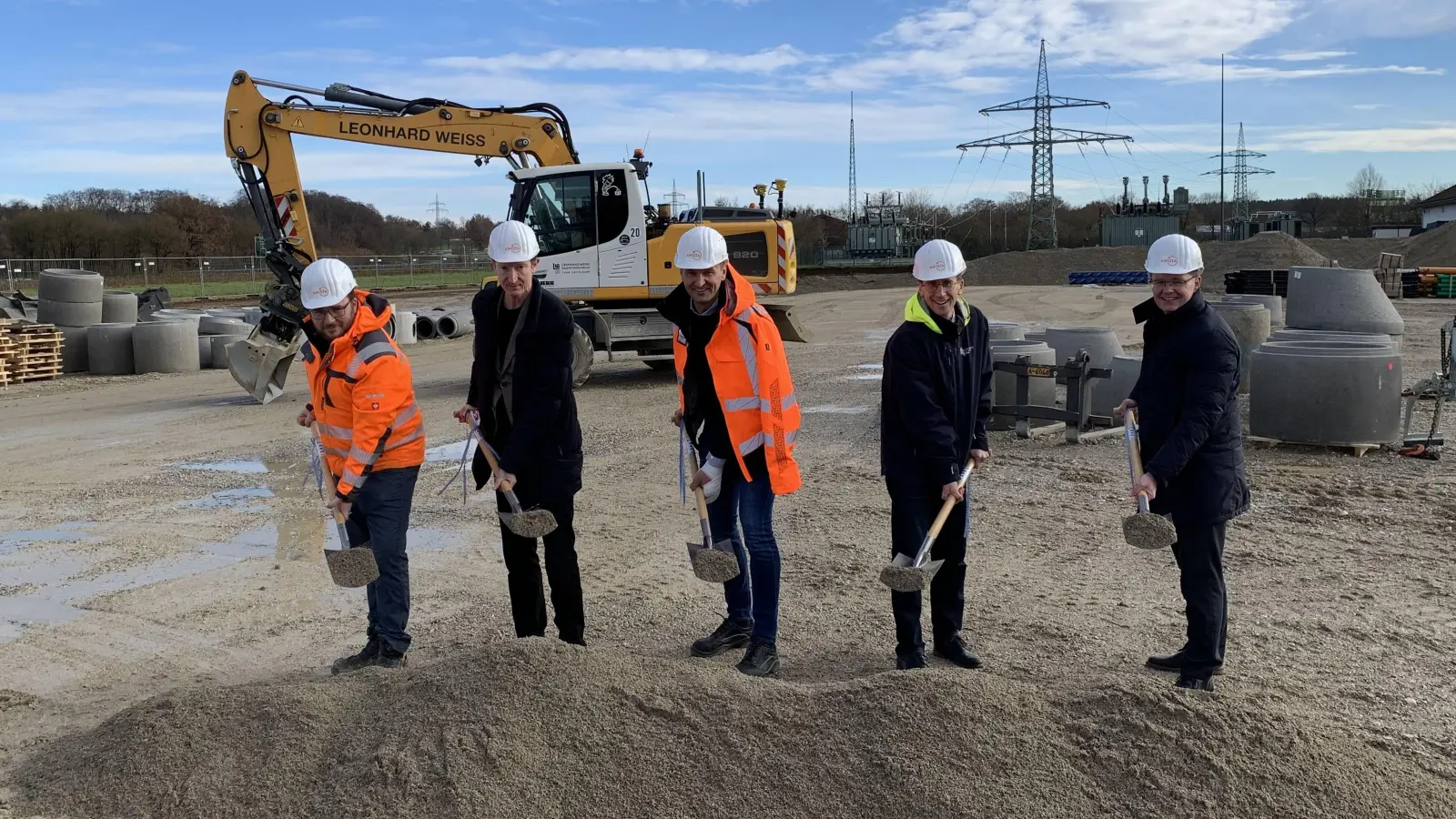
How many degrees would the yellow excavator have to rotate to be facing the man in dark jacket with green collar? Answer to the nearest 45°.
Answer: approximately 90° to its left

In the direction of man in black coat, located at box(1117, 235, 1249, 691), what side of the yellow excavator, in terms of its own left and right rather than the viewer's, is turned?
left

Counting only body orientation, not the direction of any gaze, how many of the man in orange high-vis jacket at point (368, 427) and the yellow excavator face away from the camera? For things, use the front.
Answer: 0

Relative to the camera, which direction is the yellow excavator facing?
to the viewer's left

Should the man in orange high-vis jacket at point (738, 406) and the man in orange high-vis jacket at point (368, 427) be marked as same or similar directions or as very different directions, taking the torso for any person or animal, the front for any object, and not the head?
same or similar directions

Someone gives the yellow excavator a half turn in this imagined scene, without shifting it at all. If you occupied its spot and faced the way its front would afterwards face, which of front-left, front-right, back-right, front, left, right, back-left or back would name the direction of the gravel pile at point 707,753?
right

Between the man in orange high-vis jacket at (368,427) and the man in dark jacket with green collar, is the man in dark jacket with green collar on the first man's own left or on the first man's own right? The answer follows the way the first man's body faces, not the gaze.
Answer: on the first man's own left

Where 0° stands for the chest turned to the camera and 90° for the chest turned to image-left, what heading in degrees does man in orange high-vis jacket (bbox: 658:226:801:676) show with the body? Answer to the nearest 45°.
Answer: approximately 45°

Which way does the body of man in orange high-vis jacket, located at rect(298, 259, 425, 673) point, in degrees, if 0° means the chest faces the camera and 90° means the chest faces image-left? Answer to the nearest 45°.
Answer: approximately 45°

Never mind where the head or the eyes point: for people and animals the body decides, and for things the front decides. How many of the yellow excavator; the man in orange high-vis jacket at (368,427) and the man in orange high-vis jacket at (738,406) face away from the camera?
0

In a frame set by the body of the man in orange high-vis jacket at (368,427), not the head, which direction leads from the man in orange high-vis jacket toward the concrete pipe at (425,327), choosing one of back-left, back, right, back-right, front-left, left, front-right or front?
back-right

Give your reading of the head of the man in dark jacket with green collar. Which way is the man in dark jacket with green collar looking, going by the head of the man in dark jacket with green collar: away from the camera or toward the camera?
toward the camera
